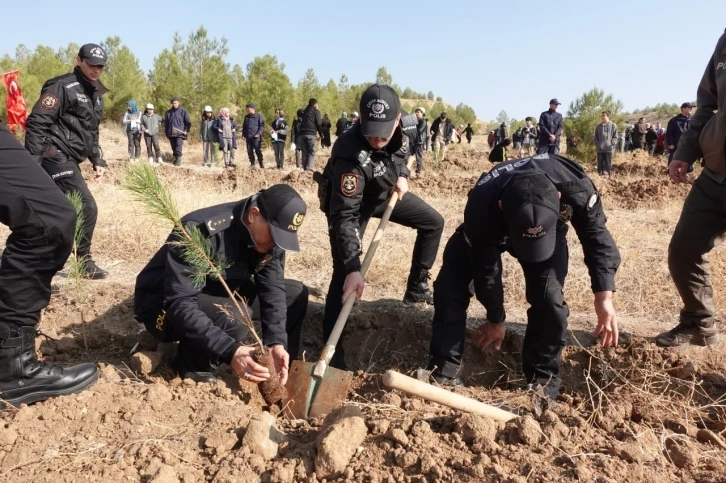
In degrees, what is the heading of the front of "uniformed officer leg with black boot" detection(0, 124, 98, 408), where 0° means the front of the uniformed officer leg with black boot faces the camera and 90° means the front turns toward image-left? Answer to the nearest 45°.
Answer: approximately 270°

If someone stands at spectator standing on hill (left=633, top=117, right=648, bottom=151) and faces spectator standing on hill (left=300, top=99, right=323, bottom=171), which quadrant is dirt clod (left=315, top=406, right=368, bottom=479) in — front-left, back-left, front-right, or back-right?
front-left

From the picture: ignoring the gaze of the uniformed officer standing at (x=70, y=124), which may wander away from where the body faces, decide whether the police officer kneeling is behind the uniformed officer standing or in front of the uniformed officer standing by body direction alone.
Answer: in front

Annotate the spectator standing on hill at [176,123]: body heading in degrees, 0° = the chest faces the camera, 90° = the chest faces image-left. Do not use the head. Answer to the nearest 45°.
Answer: approximately 0°

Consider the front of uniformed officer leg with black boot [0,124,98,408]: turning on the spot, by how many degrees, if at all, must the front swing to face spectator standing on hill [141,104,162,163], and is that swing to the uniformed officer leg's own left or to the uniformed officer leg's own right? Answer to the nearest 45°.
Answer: approximately 90° to the uniformed officer leg's own left

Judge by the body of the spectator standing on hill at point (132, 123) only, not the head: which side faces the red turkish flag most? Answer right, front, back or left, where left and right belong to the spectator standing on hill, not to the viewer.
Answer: right

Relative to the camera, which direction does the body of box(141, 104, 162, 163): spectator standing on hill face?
toward the camera

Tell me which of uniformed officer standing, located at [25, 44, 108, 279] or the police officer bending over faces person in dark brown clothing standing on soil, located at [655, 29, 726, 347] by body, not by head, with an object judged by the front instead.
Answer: the uniformed officer standing

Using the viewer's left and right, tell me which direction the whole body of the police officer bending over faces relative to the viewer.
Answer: facing the viewer

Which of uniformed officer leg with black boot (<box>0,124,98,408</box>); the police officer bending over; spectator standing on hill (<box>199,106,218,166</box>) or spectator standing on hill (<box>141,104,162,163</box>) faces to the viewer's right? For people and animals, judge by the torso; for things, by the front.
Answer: the uniformed officer leg with black boot

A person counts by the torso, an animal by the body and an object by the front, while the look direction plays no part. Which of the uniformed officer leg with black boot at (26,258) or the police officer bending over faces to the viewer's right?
the uniformed officer leg with black boot

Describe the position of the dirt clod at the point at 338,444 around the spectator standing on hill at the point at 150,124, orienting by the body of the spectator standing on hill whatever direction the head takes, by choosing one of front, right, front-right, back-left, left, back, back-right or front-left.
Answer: front

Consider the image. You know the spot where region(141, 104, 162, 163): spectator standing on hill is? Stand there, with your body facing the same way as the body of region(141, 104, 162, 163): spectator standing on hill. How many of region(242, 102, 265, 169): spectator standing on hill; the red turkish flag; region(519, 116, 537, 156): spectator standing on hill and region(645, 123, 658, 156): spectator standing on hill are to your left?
3

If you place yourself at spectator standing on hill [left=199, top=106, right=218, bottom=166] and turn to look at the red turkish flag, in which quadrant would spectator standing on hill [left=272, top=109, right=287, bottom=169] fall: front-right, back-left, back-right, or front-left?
back-left

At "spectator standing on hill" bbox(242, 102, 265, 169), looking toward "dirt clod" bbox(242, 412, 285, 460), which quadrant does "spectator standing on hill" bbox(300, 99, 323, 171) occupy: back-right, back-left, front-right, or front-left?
front-left

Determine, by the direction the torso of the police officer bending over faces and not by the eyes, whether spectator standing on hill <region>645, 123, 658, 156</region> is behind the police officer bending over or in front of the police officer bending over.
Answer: behind

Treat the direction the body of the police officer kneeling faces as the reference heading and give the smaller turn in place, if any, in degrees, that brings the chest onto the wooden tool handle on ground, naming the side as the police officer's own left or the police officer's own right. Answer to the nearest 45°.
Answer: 0° — they already face it

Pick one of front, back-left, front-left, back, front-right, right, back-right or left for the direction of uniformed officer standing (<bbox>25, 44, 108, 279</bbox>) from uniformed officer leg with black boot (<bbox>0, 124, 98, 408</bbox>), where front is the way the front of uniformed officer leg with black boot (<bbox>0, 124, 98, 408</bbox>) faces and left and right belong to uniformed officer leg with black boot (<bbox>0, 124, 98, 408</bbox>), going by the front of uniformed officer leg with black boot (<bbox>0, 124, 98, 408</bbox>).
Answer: left

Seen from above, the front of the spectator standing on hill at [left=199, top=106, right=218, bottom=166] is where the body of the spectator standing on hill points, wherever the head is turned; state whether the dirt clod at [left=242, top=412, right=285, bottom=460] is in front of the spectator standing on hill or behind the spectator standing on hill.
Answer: in front
